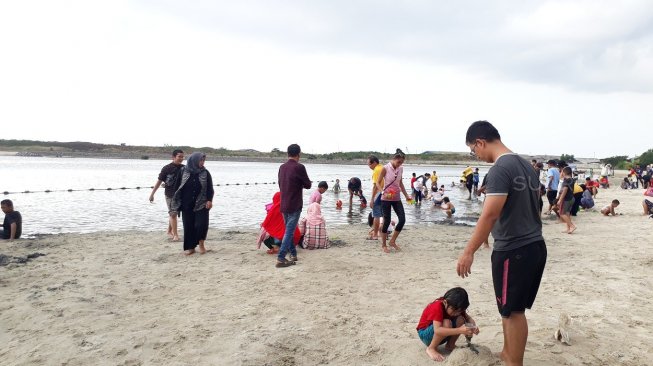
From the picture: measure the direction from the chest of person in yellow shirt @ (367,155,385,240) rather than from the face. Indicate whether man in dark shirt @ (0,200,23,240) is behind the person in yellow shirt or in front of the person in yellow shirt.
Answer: in front

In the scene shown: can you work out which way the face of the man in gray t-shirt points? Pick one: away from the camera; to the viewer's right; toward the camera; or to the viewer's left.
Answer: to the viewer's left

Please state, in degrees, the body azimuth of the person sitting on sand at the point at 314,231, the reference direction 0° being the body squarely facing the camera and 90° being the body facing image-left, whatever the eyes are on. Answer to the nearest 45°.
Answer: approximately 180°

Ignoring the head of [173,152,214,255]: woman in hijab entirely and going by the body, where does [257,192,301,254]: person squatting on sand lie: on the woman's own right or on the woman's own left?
on the woman's own left

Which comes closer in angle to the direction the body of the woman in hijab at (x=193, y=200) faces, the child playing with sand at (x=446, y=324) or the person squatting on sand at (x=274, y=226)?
the child playing with sand

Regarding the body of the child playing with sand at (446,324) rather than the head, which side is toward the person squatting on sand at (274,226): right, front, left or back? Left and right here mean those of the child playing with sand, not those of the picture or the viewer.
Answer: back

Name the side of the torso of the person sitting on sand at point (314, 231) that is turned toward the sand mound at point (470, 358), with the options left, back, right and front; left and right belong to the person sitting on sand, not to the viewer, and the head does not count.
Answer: back

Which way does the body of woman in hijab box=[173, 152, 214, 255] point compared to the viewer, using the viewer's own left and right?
facing the viewer

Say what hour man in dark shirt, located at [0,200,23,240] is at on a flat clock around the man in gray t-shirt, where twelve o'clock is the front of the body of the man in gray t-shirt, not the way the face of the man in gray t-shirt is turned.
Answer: The man in dark shirt is roughly at 11 o'clock from the man in gray t-shirt.
